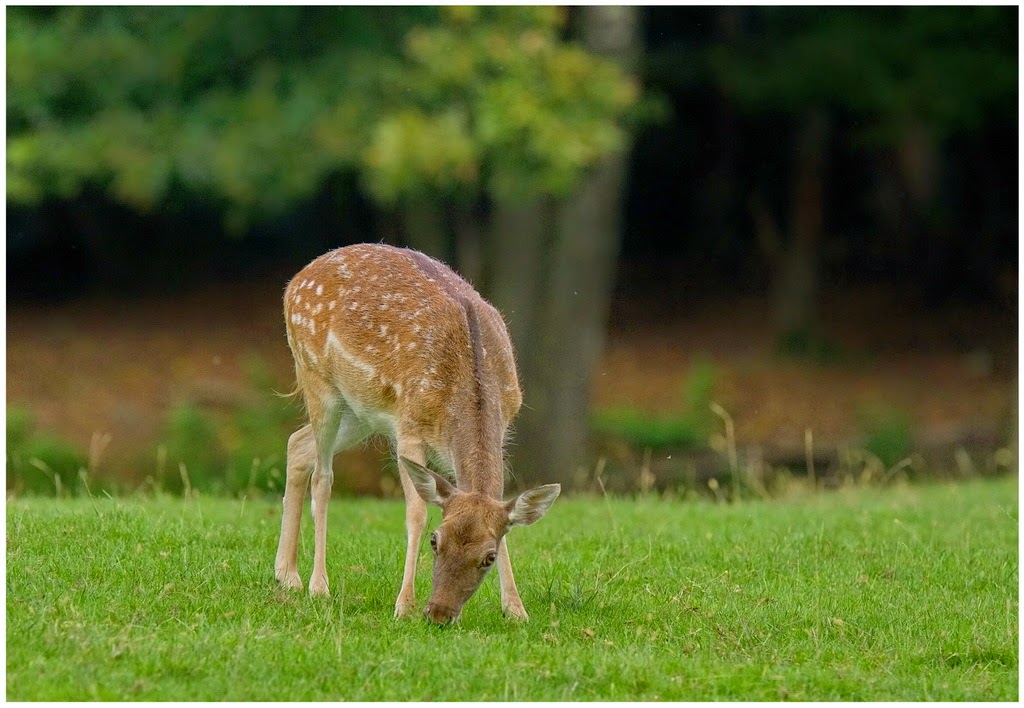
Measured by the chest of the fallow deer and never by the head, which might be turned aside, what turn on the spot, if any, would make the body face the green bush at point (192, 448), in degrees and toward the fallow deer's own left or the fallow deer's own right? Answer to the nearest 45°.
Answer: approximately 135° to the fallow deer's own left

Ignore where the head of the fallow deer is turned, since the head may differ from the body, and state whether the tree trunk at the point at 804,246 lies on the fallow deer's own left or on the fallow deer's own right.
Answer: on the fallow deer's own left

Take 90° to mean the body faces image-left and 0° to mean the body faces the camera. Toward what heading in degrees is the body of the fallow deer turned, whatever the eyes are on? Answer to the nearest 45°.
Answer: approximately 315°

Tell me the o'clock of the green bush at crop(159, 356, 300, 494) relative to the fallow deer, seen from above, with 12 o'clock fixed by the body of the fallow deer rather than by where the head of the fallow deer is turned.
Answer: The green bush is roughly at 7 o'clock from the fallow deer.

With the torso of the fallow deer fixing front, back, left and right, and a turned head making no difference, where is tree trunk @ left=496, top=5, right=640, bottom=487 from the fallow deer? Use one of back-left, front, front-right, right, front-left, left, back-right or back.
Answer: back-left

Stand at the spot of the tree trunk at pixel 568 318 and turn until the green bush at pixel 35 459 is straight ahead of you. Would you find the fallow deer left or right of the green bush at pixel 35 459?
left

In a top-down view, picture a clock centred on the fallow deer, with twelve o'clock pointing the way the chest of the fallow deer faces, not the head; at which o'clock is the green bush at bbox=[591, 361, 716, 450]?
The green bush is roughly at 8 o'clock from the fallow deer.
